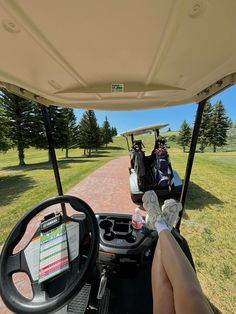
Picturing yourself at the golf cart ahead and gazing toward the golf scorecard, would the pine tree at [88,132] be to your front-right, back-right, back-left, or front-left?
back-right

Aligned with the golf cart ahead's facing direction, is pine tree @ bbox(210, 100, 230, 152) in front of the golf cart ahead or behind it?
in front

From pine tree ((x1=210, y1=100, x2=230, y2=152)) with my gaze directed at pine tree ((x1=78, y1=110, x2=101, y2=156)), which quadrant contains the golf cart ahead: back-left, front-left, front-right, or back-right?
front-left

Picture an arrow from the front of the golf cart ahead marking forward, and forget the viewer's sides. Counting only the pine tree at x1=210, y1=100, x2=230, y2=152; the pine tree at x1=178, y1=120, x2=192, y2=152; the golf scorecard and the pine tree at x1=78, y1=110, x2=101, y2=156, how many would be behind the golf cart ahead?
1

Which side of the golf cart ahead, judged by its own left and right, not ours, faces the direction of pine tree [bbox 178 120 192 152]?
front

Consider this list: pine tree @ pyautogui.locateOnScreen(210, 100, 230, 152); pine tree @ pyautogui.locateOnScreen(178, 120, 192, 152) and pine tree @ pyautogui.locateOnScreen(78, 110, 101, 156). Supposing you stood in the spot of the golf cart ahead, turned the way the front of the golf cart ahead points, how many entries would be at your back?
0

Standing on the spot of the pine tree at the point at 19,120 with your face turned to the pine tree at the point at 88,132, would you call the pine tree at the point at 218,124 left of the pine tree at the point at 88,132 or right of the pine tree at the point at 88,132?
right

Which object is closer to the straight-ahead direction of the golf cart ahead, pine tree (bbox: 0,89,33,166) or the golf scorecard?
the pine tree

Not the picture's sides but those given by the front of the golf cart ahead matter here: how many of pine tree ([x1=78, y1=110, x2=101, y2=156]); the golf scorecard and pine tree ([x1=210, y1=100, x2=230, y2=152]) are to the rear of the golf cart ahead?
1

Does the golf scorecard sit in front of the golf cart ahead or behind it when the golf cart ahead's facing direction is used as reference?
behind

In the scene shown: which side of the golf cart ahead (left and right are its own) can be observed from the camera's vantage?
back
